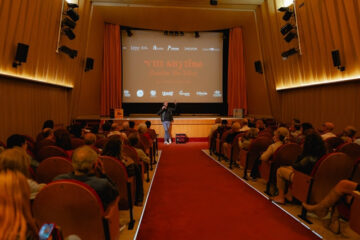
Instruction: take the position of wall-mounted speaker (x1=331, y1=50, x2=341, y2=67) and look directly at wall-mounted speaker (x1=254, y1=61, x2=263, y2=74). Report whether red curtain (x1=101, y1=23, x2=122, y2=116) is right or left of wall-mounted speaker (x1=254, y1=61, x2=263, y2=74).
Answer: left

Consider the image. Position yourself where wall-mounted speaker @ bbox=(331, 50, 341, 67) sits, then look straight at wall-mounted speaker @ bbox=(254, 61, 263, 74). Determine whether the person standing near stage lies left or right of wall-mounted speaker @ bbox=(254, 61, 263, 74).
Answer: left

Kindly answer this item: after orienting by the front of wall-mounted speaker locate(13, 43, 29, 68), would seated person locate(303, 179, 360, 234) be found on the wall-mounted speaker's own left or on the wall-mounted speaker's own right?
on the wall-mounted speaker's own right

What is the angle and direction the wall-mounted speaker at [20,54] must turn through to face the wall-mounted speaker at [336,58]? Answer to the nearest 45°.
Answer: approximately 45° to its right

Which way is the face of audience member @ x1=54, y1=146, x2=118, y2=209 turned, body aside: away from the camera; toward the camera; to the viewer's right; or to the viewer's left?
away from the camera

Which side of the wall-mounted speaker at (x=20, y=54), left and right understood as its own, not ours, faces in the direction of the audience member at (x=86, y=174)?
right

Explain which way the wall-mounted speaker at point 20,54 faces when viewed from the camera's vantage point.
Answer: facing to the right of the viewer
